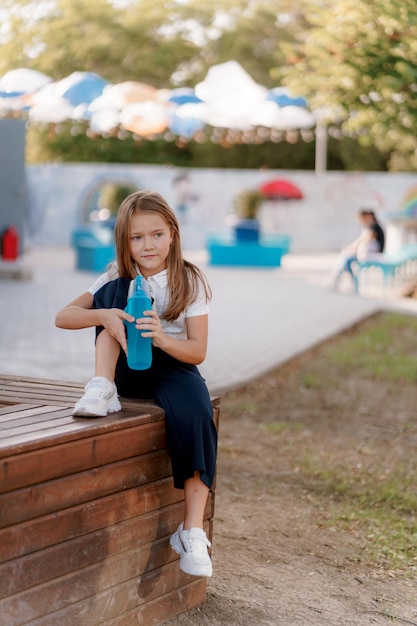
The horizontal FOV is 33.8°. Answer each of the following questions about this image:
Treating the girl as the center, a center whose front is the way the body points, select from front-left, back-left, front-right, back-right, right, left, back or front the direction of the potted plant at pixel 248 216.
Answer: back

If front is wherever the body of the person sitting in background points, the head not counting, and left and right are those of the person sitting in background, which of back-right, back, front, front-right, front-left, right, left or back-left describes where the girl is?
left

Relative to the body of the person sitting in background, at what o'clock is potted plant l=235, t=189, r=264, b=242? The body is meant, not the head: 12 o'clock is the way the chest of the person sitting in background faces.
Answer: The potted plant is roughly at 2 o'clock from the person sitting in background.

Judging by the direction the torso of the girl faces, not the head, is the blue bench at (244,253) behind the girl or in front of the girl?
behind

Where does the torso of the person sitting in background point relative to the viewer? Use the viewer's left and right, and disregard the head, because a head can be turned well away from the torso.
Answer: facing to the left of the viewer

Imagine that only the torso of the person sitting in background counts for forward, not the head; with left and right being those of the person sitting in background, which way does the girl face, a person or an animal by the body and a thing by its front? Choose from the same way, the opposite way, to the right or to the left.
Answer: to the left

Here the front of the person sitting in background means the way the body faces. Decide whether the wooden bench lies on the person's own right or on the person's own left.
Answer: on the person's own left

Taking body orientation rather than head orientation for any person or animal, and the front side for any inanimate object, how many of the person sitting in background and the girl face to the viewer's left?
1

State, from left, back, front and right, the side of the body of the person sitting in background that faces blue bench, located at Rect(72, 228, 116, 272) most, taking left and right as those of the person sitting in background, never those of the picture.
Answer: front

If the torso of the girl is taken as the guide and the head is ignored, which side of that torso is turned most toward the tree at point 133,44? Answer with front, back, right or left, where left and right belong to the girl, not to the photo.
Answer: back

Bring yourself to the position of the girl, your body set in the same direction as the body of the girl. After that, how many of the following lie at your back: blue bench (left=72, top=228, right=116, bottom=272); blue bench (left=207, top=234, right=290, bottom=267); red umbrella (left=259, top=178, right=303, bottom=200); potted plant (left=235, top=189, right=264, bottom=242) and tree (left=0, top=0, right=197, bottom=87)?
5

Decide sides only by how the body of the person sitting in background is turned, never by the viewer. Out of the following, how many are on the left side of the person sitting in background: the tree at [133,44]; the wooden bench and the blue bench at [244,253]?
1
